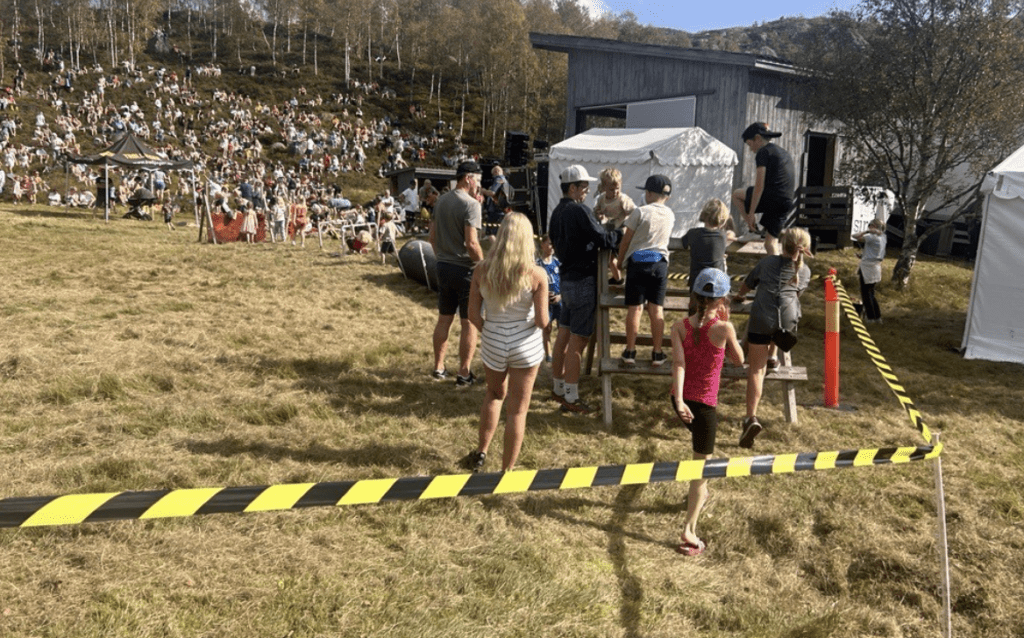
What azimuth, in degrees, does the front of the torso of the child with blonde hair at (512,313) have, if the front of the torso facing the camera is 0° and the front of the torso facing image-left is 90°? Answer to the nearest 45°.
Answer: approximately 180°

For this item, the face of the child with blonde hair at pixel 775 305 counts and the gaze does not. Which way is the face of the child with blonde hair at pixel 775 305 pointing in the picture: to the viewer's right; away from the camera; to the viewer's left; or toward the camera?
away from the camera

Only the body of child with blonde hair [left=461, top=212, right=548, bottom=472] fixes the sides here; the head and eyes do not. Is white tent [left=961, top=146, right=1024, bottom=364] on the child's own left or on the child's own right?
on the child's own right

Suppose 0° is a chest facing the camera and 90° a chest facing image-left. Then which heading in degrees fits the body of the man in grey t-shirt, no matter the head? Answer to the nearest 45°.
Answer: approximately 225°

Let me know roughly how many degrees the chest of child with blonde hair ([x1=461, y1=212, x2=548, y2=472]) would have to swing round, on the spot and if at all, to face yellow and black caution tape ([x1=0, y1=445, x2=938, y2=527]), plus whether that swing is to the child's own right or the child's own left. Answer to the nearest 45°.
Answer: approximately 180°

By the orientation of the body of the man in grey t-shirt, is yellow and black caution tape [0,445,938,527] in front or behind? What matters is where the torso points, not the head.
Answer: behind

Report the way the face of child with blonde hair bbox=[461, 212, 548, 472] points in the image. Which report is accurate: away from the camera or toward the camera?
away from the camera

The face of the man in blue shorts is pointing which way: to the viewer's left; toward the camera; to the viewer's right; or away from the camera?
to the viewer's right

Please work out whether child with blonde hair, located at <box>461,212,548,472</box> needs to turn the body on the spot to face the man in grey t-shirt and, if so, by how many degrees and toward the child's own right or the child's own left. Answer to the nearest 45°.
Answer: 0° — they already face them

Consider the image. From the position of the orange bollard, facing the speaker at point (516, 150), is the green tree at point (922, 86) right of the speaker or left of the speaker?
right
